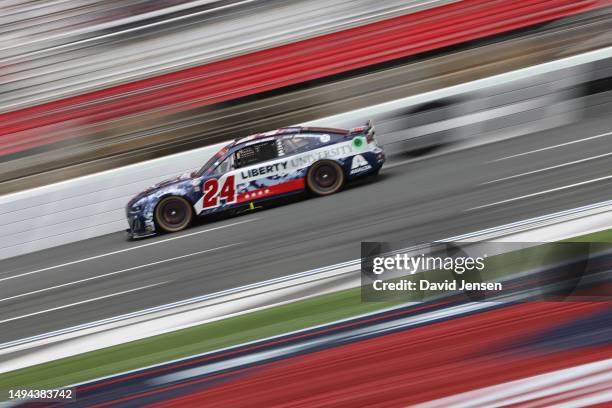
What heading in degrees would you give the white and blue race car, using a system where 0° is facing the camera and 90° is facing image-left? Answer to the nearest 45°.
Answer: approximately 90°
